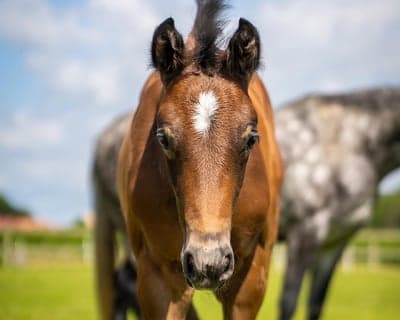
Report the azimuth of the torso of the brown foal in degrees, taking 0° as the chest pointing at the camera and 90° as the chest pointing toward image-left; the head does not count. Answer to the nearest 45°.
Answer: approximately 0°

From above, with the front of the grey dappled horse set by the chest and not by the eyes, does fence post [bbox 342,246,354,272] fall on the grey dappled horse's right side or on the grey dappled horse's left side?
on the grey dappled horse's left side

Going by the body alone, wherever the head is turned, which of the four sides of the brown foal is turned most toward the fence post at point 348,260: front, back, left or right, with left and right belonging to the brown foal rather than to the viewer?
back

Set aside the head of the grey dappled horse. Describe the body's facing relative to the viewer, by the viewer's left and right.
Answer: facing to the right of the viewer

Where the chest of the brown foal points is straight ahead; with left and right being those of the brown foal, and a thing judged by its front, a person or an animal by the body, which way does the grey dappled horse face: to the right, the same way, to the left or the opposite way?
to the left

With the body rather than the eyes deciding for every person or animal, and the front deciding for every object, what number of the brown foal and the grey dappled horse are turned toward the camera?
1

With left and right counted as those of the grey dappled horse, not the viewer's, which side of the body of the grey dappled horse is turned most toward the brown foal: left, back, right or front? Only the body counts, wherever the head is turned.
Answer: right

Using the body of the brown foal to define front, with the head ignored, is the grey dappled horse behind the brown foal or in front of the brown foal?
behind
